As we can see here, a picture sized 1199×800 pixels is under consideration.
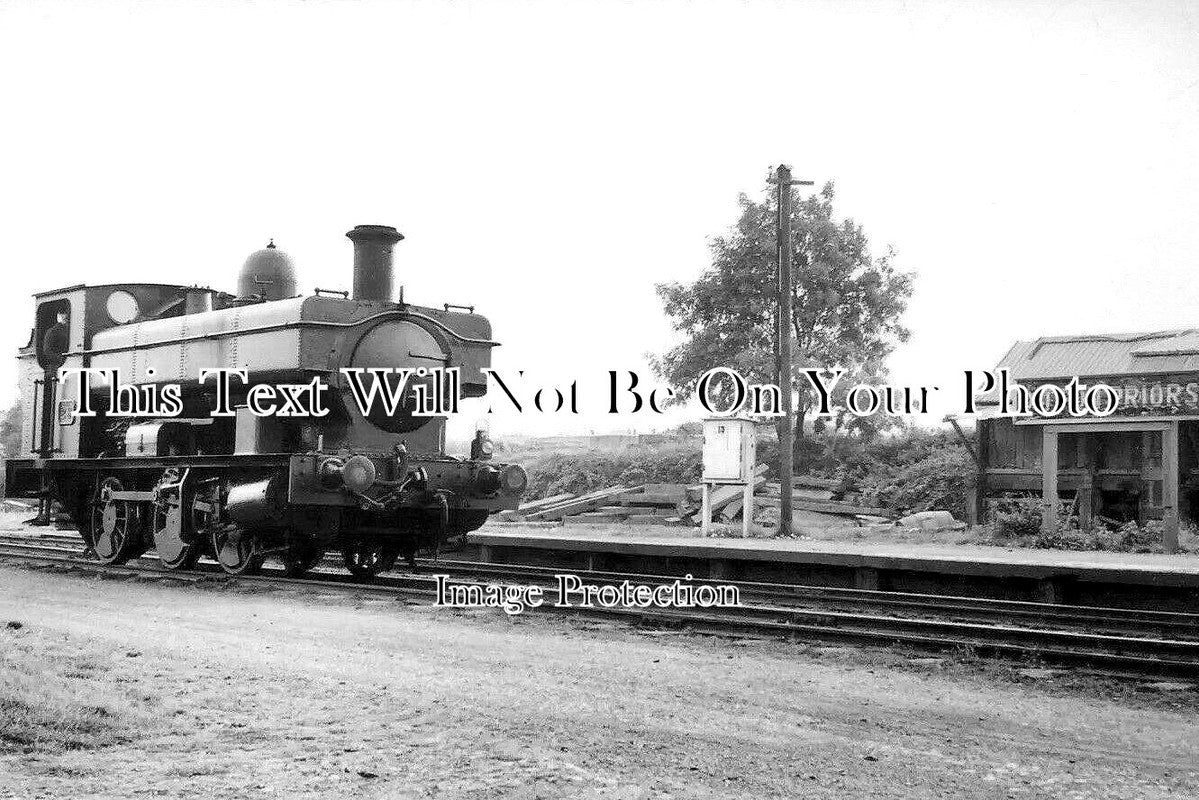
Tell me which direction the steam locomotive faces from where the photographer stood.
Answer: facing the viewer and to the right of the viewer

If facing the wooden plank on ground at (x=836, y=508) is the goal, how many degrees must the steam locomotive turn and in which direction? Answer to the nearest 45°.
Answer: approximately 90° to its left

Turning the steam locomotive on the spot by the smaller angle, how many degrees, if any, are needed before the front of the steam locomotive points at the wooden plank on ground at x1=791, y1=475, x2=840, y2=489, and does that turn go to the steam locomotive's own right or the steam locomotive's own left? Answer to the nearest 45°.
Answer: approximately 90° to the steam locomotive's own left

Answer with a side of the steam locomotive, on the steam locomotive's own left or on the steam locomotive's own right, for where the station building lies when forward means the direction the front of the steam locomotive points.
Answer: on the steam locomotive's own left

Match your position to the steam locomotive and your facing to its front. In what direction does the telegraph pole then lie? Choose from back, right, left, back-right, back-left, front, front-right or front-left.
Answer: left

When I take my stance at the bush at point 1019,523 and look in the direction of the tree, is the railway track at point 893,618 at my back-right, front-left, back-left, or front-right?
back-left

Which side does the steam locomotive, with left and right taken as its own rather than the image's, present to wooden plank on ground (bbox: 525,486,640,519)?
left

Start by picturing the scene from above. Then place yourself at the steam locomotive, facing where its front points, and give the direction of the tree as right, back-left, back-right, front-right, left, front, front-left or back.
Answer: left
